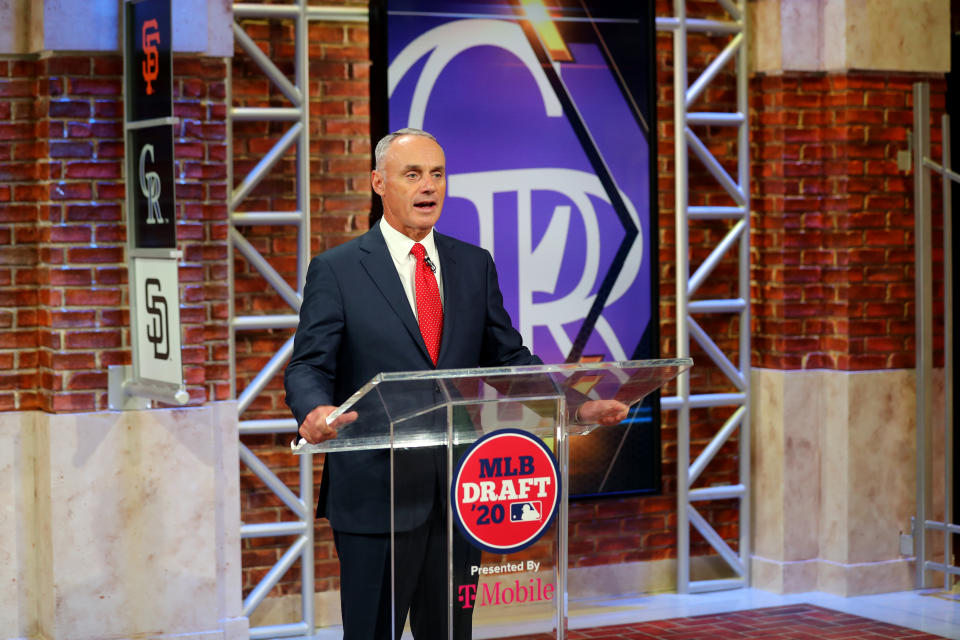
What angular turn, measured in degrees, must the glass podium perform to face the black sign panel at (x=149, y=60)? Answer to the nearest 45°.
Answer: approximately 180°

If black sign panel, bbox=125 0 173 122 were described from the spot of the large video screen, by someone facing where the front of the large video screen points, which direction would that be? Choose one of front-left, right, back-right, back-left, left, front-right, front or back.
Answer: front-right

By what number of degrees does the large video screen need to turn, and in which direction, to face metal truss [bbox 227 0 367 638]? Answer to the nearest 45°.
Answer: approximately 90° to its right

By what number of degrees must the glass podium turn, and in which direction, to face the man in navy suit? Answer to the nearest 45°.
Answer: approximately 180°

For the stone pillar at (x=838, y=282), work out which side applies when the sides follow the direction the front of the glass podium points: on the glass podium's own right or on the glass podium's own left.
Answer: on the glass podium's own left

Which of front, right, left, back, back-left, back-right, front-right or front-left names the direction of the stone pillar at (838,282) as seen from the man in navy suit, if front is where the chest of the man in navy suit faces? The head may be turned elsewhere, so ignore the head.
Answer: left

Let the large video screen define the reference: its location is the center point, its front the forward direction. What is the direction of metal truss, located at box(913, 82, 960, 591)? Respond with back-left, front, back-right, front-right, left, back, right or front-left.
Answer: left
